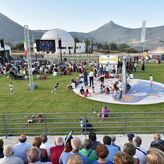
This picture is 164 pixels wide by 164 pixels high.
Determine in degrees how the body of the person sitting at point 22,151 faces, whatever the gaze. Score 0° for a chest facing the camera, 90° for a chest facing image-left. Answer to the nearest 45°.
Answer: approximately 180°
